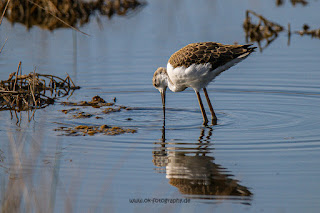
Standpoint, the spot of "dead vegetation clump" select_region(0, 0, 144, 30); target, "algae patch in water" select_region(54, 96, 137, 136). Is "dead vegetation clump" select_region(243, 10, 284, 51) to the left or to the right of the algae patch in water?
left

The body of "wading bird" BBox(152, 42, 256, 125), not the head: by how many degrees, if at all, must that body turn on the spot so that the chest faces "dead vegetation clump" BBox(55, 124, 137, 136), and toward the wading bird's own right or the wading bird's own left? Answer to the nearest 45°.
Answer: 0° — it already faces it

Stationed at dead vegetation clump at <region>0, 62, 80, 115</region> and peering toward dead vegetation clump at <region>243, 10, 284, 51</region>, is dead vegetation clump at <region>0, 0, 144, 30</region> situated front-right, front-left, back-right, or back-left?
front-left

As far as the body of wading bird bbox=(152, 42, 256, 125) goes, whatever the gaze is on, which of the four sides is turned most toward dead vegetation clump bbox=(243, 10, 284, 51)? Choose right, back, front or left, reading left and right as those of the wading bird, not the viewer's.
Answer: right

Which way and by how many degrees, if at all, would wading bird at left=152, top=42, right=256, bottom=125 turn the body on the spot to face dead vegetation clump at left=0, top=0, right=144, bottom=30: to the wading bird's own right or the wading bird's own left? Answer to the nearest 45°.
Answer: approximately 45° to the wading bird's own right

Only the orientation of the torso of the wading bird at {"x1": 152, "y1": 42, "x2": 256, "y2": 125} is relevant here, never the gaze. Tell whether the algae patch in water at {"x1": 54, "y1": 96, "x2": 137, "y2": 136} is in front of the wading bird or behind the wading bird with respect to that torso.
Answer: in front

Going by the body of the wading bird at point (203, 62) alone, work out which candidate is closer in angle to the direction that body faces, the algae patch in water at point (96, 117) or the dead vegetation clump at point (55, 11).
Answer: the algae patch in water

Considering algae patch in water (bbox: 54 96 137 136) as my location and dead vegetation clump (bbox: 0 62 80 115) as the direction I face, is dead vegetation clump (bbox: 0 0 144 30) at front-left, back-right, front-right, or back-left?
front-right

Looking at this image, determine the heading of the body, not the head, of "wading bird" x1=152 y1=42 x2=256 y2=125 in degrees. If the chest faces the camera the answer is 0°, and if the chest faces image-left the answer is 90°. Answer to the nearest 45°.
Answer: approximately 90°

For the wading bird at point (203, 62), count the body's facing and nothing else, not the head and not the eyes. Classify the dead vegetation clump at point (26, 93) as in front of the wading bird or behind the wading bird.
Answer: in front
